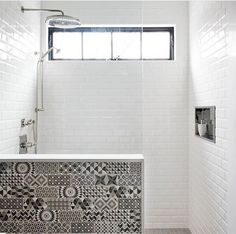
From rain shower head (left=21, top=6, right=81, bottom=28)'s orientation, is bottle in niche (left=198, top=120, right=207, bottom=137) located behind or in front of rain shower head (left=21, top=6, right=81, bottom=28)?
in front
